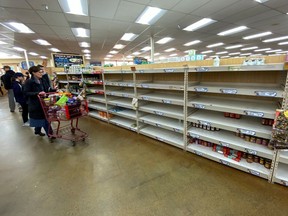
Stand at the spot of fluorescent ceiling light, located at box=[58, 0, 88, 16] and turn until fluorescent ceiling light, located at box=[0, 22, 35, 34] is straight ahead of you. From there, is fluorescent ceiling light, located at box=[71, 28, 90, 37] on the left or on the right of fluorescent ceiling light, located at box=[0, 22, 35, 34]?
right

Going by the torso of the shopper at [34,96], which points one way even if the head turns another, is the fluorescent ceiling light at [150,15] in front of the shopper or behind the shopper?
in front

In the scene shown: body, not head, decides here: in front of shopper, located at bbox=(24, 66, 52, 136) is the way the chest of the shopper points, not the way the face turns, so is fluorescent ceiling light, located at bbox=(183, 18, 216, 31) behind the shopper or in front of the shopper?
in front

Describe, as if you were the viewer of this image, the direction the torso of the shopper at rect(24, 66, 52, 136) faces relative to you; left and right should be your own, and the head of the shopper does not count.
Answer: facing to the right of the viewer
